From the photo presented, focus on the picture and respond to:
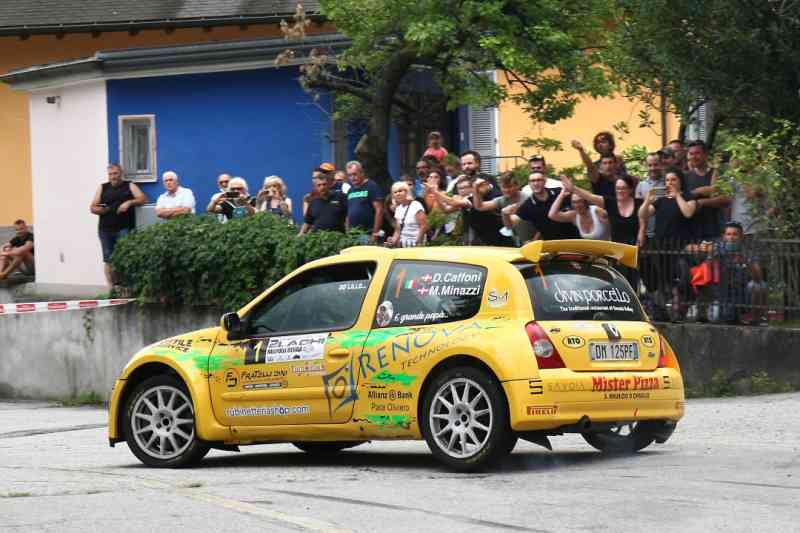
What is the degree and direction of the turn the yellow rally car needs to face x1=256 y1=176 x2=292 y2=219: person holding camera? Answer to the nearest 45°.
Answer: approximately 45° to its right

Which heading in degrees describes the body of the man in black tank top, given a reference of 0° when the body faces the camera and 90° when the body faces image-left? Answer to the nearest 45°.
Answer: approximately 0°

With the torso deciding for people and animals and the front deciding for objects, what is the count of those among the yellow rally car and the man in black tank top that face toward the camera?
1

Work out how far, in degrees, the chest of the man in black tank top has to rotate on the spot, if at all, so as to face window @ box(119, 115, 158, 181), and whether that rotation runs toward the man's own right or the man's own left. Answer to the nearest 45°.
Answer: approximately 180°

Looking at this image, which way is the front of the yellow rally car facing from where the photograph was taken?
facing away from the viewer and to the left of the viewer

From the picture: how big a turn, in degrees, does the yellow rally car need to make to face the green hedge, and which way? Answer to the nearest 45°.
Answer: approximately 45° to its right

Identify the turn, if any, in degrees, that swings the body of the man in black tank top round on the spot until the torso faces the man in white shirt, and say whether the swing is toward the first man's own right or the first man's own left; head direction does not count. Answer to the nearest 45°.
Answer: approximately 45° to the first man's own left

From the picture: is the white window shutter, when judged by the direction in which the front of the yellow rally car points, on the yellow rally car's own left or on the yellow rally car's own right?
on the yellow rally car's own right

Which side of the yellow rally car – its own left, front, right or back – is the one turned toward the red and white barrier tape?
front

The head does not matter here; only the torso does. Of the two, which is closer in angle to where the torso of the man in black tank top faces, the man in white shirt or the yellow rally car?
the yellow rally car
